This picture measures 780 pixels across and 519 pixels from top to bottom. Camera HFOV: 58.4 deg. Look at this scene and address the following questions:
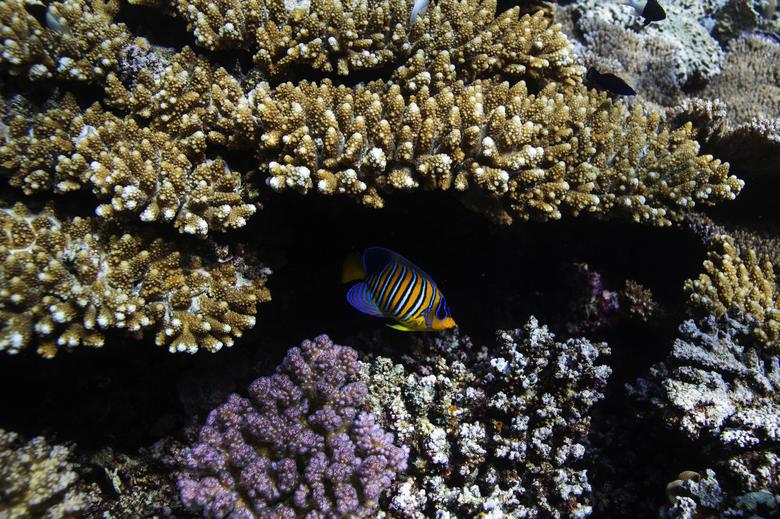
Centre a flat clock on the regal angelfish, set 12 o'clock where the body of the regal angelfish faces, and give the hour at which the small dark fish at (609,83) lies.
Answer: The small dark fish is roughly at 10 o'clock from the regal angelfish.

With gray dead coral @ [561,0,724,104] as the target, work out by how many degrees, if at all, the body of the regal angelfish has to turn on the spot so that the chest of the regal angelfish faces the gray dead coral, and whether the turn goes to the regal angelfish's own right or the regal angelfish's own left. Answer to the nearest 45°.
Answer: approximately 45° to the regal angelfish's own left

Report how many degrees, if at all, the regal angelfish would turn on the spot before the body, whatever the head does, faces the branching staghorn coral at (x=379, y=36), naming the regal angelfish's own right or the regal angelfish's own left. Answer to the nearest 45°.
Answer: approximately 90° to the regal angelfish's own left

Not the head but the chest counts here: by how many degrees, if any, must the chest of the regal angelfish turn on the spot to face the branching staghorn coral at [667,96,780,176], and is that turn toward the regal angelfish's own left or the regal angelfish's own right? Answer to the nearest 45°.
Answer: approximately 45° to the regal angelfish's own left

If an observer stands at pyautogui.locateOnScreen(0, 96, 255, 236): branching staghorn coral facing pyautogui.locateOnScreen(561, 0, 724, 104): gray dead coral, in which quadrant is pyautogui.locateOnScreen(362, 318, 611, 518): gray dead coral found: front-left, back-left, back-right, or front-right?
front-right

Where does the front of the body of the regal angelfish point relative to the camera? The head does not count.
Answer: to the viewer's right

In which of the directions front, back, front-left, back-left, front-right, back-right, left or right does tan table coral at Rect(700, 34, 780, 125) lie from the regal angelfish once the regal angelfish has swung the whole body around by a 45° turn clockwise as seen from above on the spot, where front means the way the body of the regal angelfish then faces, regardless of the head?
left

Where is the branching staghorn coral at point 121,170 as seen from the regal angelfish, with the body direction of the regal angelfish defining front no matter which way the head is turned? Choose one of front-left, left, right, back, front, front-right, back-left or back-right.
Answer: back

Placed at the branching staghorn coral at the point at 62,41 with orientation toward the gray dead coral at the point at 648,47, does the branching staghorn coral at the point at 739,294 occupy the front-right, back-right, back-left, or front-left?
front-right

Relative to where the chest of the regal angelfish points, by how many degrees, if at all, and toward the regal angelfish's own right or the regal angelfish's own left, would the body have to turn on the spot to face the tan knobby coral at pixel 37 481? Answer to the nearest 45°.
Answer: approximately 180°

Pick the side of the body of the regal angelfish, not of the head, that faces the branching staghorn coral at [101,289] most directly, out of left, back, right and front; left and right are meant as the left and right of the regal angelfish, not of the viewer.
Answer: back

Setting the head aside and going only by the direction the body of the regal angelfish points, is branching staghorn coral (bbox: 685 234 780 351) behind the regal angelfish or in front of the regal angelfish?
in front

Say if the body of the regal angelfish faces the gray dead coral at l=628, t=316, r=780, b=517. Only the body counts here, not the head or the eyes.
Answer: yes

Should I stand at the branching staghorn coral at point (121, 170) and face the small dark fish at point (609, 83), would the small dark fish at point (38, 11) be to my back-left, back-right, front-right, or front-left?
back-left
